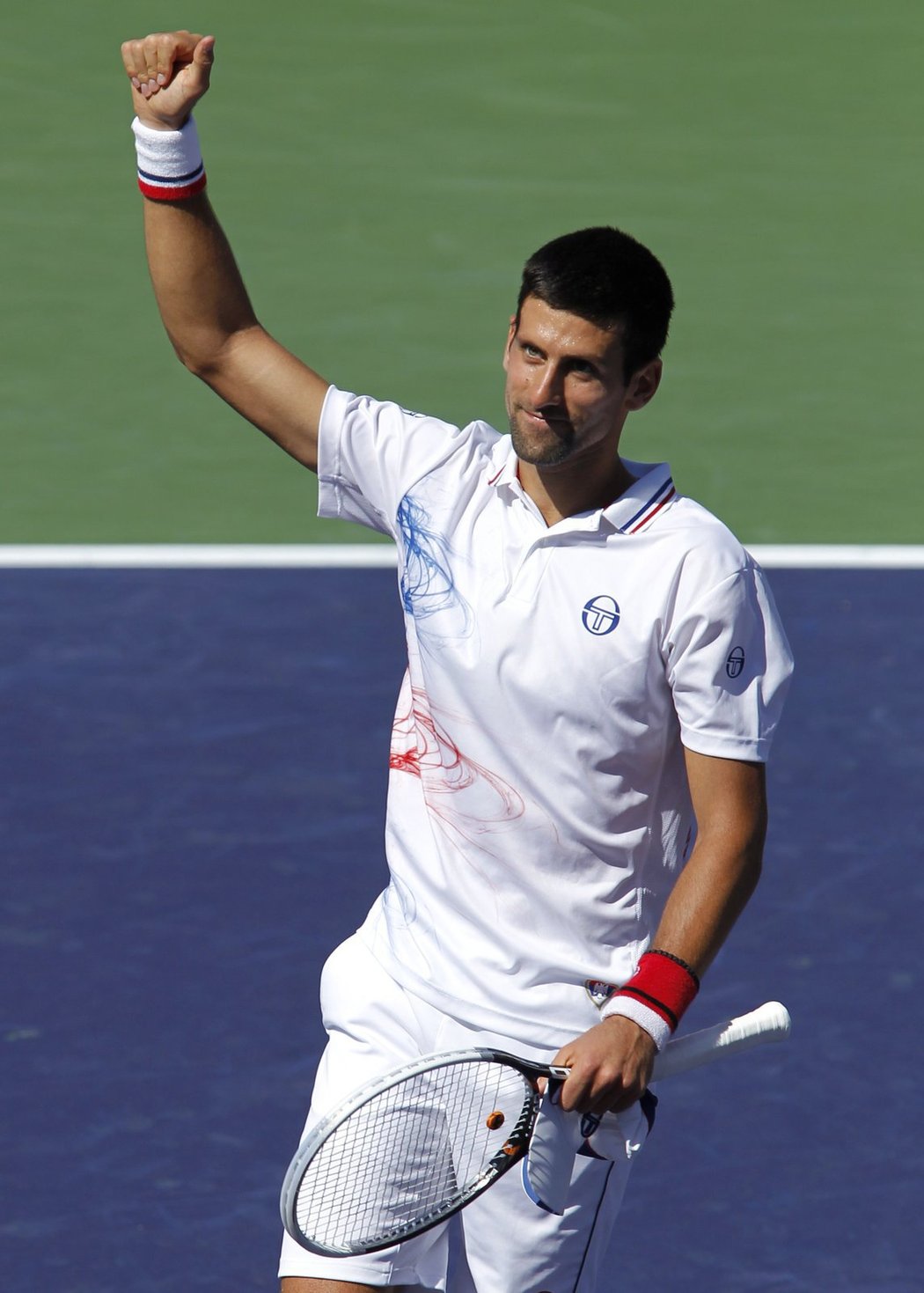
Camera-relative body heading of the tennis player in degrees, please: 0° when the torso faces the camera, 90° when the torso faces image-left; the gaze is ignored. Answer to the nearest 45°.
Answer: approximately 45°
